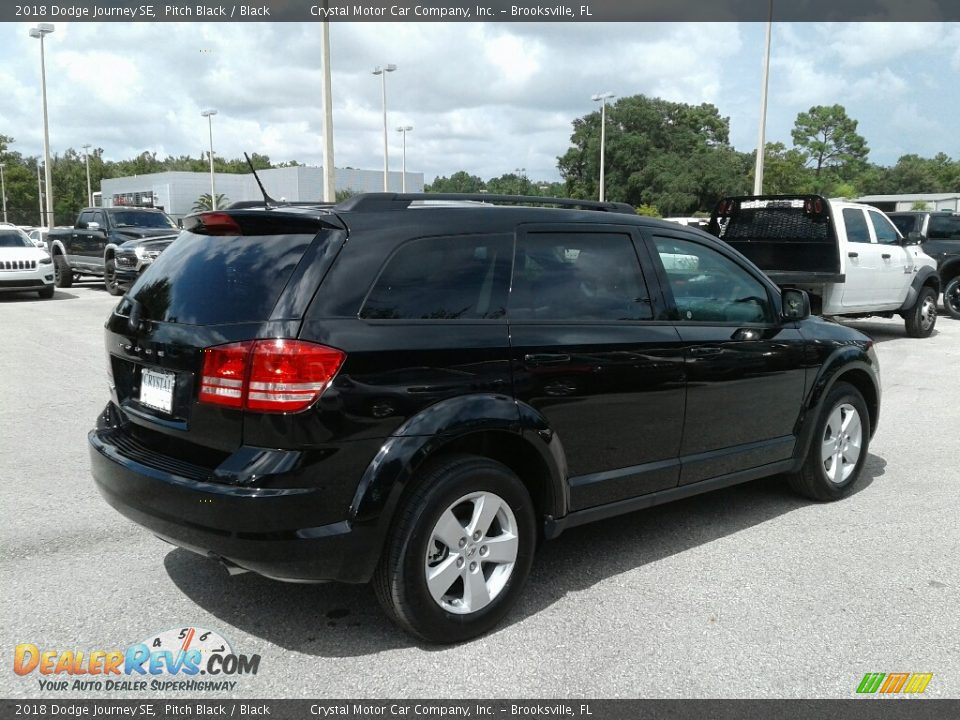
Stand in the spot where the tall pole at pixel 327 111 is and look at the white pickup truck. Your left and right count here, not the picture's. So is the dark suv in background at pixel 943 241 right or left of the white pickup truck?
left

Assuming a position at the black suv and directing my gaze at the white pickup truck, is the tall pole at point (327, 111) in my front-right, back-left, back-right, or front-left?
front-left

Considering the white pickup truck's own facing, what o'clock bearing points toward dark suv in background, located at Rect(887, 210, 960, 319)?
The dark suv in background is roughly at 11 o'clock from the white pickup truck.

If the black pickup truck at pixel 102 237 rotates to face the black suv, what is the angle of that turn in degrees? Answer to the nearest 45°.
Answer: approximately 45° to its right

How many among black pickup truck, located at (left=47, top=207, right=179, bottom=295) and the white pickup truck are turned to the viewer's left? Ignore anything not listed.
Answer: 0

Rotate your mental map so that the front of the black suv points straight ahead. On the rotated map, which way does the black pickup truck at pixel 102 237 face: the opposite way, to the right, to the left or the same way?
to the right

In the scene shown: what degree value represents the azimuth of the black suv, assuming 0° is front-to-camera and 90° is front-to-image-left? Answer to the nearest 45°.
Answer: approximately 225°

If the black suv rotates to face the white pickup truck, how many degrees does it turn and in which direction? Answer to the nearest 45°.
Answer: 0° — it already faces it

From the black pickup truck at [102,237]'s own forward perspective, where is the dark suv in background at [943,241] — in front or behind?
in front

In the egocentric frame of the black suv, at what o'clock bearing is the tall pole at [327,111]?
The tall pole is roughly at 10 o'clock from the black suv.

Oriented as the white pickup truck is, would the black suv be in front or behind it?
behind

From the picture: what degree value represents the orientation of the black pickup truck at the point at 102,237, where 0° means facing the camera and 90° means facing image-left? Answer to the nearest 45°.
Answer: approximately 315°

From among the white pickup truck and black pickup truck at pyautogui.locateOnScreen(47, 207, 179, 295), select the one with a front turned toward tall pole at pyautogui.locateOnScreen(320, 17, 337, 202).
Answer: the black pickup truck

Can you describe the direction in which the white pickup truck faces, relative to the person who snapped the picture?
facing away from the viewer and to the right of the viewer

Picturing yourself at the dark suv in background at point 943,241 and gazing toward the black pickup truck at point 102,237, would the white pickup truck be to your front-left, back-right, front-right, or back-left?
front-left

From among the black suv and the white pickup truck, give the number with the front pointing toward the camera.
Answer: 0
